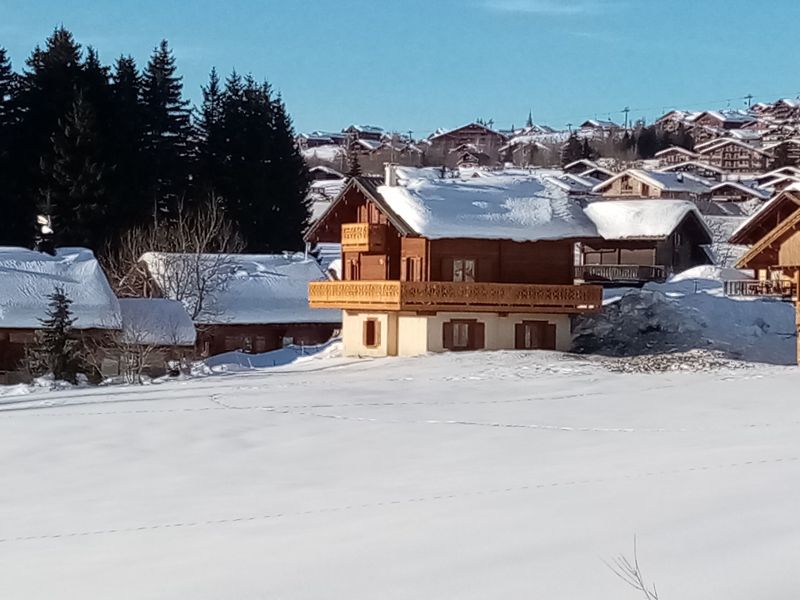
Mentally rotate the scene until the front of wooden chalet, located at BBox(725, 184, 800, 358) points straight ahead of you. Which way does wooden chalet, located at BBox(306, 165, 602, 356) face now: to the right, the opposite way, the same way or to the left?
the same way

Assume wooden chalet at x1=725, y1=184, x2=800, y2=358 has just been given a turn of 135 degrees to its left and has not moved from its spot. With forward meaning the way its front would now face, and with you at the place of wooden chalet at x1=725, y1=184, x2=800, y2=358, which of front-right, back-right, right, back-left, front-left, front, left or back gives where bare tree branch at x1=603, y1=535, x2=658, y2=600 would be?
right

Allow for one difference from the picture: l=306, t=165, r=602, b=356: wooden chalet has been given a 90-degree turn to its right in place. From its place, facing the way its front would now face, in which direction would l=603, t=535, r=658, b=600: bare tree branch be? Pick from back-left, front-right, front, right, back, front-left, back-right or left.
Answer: back-left

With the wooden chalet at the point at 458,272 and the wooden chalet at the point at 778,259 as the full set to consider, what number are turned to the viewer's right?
0

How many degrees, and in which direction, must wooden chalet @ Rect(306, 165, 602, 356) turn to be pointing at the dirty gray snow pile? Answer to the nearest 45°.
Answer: approximately 135° to its left

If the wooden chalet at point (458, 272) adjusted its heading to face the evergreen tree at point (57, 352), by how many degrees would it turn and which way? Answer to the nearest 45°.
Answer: approximately 45° to its right

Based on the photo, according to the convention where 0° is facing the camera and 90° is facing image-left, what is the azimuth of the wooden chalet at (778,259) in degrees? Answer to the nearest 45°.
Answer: approximately 45°

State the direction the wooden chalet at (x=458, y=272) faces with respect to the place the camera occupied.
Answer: facing the viewer and to the left of the viewer
